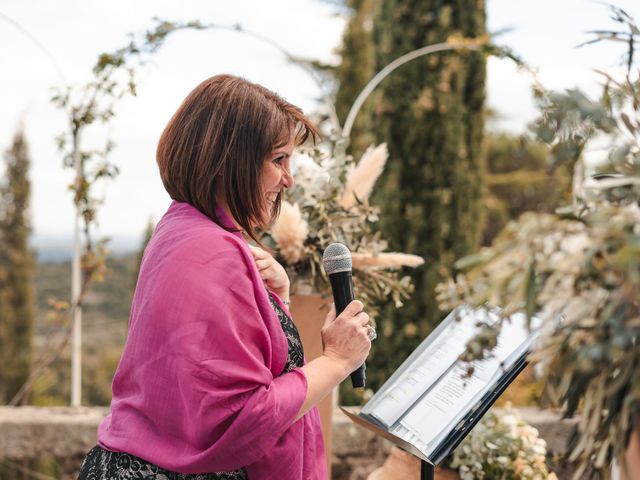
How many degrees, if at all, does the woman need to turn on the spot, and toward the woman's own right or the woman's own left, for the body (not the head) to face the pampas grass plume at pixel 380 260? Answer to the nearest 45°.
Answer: approximately 45° to the woman's own left

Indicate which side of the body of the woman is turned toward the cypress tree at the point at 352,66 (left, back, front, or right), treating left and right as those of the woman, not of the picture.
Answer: left

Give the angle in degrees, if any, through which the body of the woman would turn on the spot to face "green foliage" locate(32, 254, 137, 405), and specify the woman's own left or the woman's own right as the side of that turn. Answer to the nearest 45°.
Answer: approximately 90° to the woman's own left

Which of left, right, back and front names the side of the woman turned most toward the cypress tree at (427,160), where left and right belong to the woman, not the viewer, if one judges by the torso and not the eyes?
left

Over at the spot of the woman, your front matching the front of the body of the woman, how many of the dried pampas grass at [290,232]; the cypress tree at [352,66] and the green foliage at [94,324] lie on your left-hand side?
3

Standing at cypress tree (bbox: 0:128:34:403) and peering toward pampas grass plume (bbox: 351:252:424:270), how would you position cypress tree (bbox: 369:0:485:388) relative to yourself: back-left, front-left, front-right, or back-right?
front-left

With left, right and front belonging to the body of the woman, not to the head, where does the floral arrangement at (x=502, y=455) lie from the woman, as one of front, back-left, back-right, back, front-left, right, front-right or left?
front-left

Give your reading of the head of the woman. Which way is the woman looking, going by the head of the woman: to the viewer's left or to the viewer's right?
to the viewer's right

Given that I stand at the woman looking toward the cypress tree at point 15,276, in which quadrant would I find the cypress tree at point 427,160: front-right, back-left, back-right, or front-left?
front-right

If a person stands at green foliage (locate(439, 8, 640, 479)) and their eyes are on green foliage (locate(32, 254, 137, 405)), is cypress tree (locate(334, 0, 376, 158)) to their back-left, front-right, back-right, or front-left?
front-right

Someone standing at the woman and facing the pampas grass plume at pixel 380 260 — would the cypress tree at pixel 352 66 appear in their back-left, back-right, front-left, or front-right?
front-left

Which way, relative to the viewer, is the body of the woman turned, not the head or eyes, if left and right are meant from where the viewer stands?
facing to the right of the viewer

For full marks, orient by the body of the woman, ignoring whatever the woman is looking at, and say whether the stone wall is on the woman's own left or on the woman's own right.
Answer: on the woman's own left
